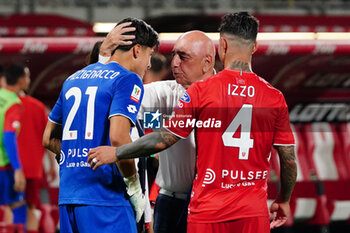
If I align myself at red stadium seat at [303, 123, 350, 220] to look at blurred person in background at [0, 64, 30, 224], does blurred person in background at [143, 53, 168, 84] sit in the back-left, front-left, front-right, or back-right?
front-left

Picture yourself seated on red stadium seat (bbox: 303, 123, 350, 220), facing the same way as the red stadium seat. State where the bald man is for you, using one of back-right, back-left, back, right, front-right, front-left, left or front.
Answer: front-right

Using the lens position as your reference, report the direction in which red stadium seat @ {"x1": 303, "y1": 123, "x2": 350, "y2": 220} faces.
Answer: facing the viewer and to the right of the viewer

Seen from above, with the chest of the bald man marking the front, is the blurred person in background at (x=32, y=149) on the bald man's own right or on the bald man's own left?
on the bald man's own right

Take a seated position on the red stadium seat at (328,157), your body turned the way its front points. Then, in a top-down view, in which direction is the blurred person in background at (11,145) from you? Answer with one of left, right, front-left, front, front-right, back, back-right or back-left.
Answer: right

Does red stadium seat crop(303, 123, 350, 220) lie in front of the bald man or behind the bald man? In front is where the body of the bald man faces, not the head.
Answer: behind

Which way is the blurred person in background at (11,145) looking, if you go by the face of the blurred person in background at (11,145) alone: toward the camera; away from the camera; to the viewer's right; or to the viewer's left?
to the viewer's right

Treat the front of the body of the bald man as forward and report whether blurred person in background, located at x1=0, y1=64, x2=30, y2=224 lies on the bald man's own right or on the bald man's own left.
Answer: on the bald man's own right

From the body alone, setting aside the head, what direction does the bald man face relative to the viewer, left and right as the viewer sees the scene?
facing the viewer and to the left of the viewer
